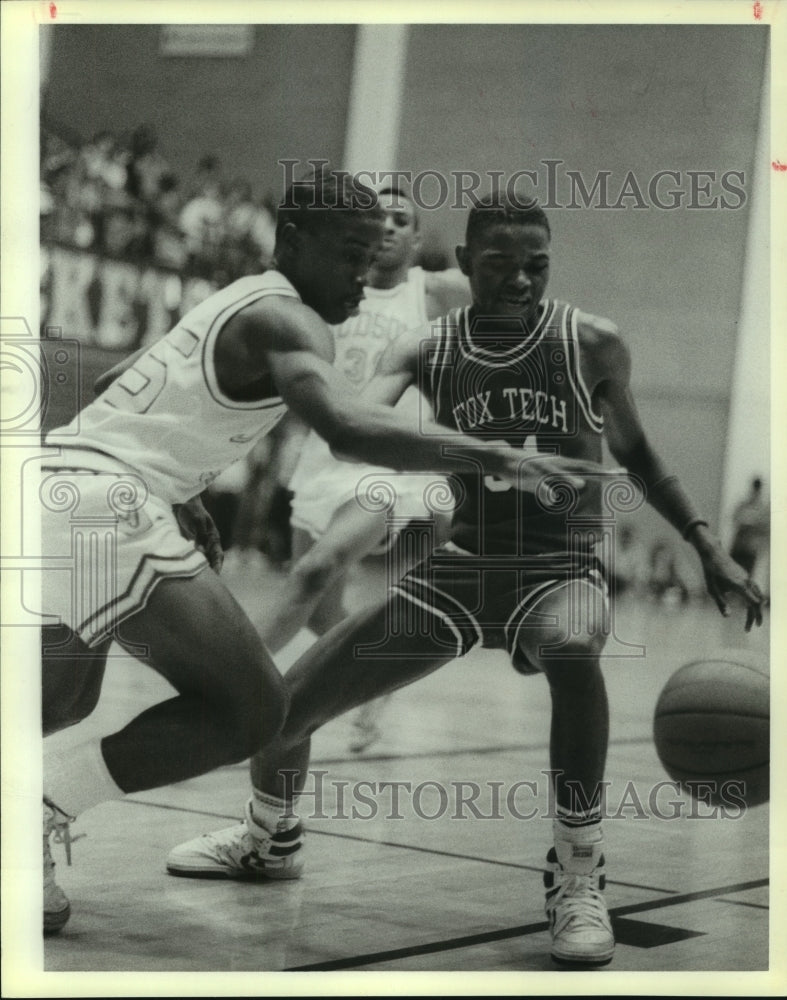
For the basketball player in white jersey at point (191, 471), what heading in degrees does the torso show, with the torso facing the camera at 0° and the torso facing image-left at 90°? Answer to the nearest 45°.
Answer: approximately 270°

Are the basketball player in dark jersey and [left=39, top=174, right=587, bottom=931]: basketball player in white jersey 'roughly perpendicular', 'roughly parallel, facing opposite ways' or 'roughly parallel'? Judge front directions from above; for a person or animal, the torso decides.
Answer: roughly perpendicular

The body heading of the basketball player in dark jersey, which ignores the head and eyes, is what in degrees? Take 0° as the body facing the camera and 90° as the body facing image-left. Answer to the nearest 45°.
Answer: approximately 0°

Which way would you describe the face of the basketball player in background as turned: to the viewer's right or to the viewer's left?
to the viewer's left

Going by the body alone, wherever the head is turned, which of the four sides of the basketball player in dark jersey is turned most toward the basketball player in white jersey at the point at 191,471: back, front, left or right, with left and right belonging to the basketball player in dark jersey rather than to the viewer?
right

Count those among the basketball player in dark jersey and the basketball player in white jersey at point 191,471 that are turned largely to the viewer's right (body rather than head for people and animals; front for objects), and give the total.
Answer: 1

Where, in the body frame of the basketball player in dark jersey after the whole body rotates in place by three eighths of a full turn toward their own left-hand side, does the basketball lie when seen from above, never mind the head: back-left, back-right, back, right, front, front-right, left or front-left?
front-right

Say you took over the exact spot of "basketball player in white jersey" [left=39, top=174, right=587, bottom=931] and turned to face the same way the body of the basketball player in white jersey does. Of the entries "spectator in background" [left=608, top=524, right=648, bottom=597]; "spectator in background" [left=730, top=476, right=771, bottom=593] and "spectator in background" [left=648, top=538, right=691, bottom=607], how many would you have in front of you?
3
